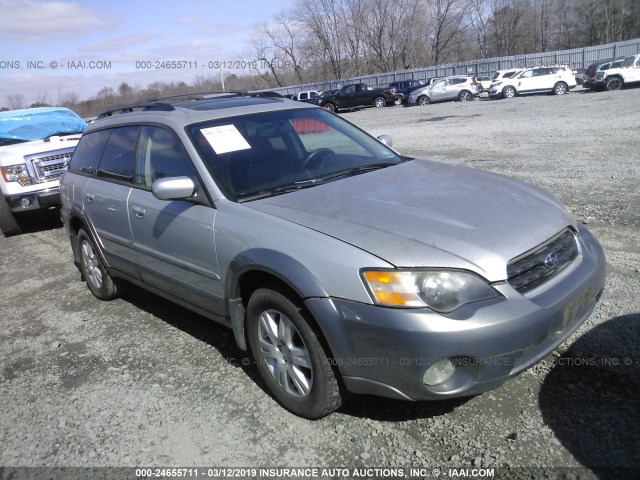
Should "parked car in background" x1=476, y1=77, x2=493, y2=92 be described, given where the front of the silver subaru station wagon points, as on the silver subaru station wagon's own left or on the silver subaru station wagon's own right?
on the silver subaru station wagon's own left

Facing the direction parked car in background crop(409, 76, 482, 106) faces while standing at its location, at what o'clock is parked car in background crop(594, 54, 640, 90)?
parked car in background crop(594, 54, 640, 90) is roughly at 7 o'clock from parked car in background crop(409, 76, 482, 106).

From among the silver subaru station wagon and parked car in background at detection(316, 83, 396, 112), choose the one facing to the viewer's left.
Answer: the parked car in background

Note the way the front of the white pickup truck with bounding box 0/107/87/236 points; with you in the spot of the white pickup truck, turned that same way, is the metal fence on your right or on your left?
on your left

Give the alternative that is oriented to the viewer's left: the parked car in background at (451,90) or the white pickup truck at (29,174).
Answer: the parked car in background

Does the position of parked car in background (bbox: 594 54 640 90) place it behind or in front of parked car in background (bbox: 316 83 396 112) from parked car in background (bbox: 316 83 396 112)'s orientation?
behind

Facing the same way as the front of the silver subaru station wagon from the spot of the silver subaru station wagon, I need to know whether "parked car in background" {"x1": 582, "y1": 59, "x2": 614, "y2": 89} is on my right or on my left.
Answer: on my left

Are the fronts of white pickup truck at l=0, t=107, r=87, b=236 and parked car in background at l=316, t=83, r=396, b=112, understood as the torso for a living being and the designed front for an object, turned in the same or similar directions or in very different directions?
very different directions

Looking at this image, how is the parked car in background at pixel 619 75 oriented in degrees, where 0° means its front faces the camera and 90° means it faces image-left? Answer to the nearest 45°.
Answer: approximately 45°

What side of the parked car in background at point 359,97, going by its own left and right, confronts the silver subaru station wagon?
left

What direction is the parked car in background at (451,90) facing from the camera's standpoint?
to the viewer's left

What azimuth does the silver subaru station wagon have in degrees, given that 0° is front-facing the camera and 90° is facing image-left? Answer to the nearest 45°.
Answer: approximately 315°

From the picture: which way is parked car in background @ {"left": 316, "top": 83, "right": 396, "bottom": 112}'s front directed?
to the viewer's left

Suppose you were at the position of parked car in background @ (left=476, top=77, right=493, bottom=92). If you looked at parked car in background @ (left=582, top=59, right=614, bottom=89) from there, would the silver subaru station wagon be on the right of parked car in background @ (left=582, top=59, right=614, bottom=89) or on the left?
right

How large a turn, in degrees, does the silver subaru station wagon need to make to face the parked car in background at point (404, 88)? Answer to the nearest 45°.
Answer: approximately 135° to its left
